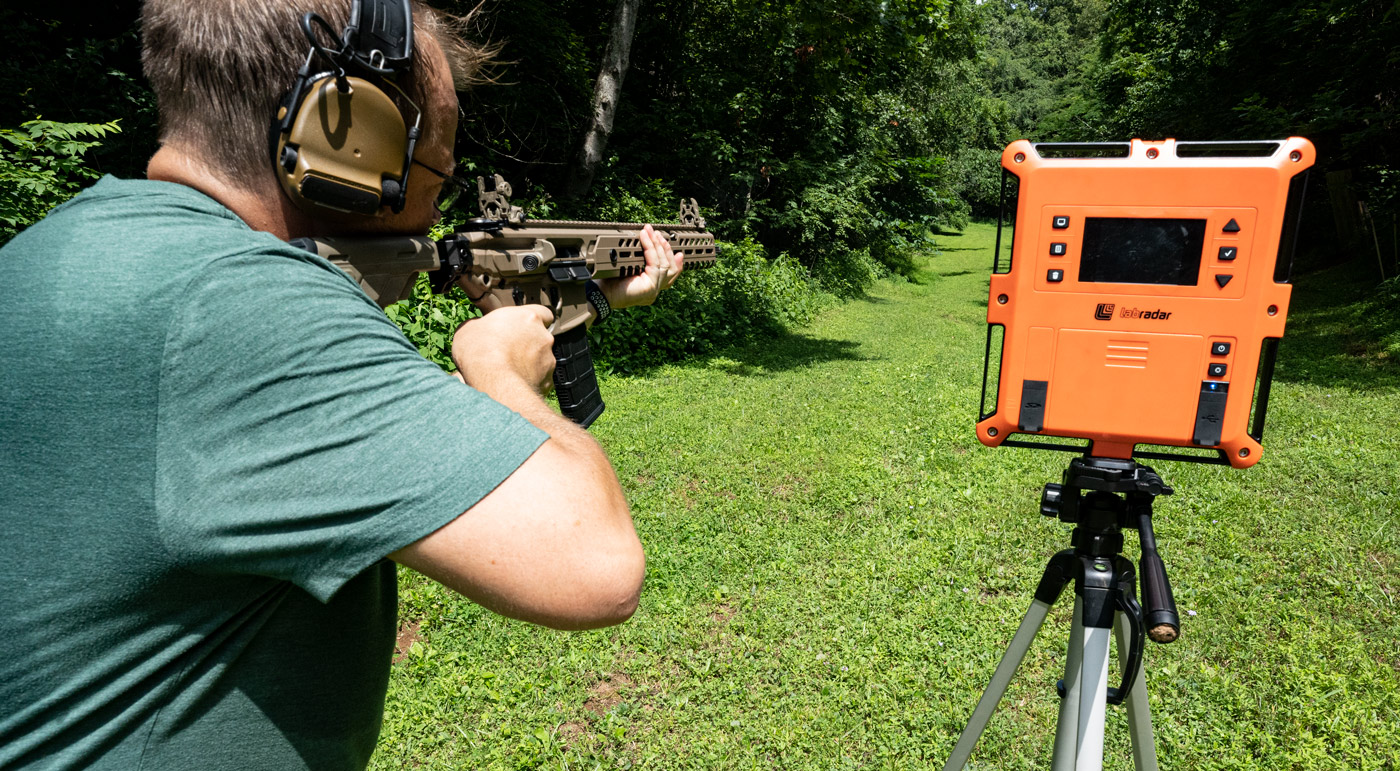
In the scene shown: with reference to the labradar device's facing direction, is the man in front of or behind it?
in front

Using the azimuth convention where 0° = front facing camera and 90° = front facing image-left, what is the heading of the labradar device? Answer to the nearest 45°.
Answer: approximately 0°

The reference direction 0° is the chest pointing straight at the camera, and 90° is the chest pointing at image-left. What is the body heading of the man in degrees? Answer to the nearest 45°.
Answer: approximately 225°

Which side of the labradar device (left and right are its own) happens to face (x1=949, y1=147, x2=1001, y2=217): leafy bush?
back

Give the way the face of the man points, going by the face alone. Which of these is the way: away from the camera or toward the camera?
away from the camera

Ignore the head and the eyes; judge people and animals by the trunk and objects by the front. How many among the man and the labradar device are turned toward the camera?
1

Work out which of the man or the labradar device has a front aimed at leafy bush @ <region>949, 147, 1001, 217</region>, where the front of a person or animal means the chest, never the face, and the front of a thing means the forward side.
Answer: the man

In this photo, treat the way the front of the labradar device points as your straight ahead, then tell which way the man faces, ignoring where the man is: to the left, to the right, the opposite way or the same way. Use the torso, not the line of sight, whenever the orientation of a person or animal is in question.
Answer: the opposite way

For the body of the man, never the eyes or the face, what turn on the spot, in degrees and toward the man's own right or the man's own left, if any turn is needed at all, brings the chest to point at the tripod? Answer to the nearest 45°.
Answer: approximately 45° to the man's own right

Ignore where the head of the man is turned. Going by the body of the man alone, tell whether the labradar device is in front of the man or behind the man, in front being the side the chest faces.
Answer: in front

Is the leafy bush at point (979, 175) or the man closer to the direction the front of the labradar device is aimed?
the man

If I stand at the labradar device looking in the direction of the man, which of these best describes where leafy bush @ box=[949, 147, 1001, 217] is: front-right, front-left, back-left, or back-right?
back-right

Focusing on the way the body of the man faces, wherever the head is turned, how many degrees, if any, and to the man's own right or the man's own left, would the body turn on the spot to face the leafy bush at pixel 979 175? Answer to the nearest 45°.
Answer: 0° — they already face it
